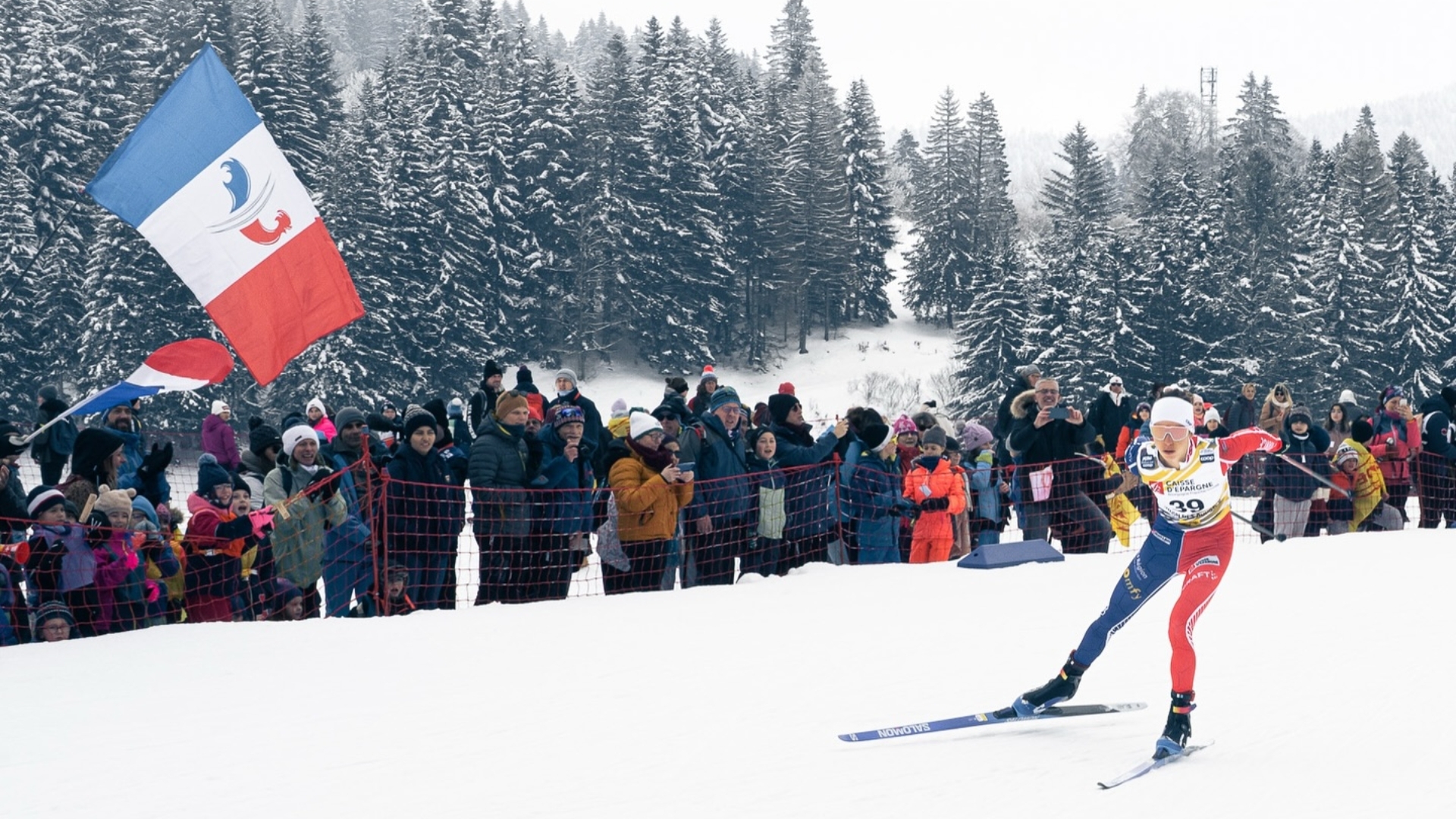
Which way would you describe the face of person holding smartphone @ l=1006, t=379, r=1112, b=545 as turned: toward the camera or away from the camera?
toward the camera

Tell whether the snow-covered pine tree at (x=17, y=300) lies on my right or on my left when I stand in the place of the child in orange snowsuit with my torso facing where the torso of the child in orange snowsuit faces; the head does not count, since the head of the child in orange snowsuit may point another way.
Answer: on my right

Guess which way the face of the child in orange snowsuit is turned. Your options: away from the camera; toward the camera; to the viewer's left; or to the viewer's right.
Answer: toward the camera

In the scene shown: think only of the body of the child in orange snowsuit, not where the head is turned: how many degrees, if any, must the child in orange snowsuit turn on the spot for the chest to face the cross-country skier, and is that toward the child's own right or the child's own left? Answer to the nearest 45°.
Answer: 0° — they already face them

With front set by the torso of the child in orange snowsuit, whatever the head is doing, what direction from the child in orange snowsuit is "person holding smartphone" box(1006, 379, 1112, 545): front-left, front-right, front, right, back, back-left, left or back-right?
back-left

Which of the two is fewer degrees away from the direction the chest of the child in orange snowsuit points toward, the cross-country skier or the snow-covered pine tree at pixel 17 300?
the cross-country skier

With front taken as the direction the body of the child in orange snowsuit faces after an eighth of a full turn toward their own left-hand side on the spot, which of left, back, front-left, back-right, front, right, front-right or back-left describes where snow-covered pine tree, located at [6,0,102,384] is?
back

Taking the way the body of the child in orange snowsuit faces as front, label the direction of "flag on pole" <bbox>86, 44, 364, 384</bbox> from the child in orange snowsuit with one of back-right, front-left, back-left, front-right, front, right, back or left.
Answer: front-right

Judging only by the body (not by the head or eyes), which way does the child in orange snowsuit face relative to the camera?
toward the camera
